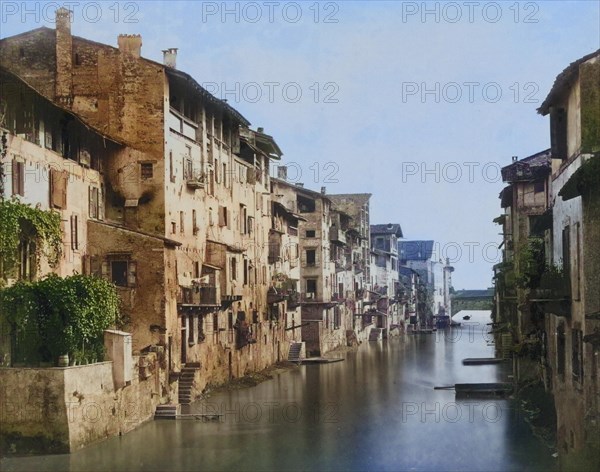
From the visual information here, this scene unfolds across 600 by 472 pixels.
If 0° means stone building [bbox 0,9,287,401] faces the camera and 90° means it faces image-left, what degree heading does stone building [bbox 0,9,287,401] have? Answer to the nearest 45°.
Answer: approximately 315°

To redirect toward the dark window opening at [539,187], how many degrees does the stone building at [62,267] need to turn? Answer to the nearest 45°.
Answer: approximately 90° to its left

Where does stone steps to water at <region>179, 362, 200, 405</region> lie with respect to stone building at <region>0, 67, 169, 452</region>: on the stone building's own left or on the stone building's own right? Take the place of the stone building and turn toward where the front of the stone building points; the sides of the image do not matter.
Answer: on the stone building's own left

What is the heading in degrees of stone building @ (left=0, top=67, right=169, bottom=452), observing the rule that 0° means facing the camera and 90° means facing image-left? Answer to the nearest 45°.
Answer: approximately 315°
